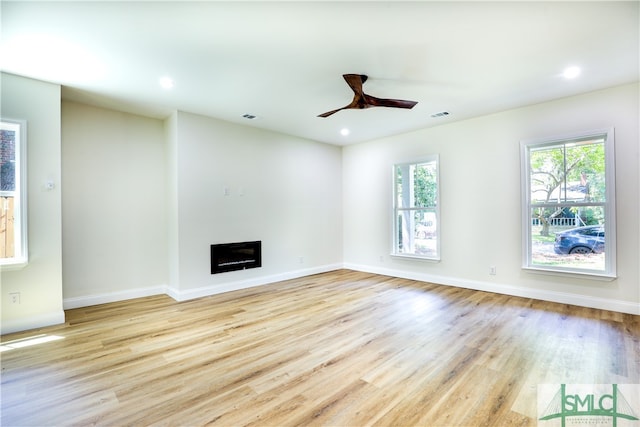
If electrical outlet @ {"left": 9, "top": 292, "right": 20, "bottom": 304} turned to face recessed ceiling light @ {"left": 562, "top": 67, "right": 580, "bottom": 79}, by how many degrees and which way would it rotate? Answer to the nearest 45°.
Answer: approximately 45° to its left

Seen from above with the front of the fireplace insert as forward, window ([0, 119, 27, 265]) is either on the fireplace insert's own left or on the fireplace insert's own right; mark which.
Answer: on the fireplace insert's own right

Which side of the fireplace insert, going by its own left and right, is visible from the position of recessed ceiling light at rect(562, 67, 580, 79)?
front

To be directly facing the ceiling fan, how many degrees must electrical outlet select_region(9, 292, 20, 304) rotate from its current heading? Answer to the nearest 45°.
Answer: approximately 45° to its left

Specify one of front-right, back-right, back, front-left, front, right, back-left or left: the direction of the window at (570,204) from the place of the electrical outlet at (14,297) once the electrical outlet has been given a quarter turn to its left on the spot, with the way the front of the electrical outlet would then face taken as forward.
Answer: front-right

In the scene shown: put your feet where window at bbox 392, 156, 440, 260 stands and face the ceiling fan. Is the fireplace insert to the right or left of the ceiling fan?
right

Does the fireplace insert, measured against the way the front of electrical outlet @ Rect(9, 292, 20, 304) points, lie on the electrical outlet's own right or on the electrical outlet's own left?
on the electrical outlet's own left

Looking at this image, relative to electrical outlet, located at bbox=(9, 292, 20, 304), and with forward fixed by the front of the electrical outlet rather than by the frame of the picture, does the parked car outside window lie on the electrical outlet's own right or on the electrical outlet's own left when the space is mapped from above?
on the electrical outlet's own left

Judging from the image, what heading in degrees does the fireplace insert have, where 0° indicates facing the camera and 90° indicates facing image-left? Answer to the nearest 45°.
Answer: approximately 315°

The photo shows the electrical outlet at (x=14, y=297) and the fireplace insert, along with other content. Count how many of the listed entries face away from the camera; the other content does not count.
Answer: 0

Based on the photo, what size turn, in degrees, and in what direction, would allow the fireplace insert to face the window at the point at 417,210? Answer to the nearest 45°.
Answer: approximately 45° to its left
